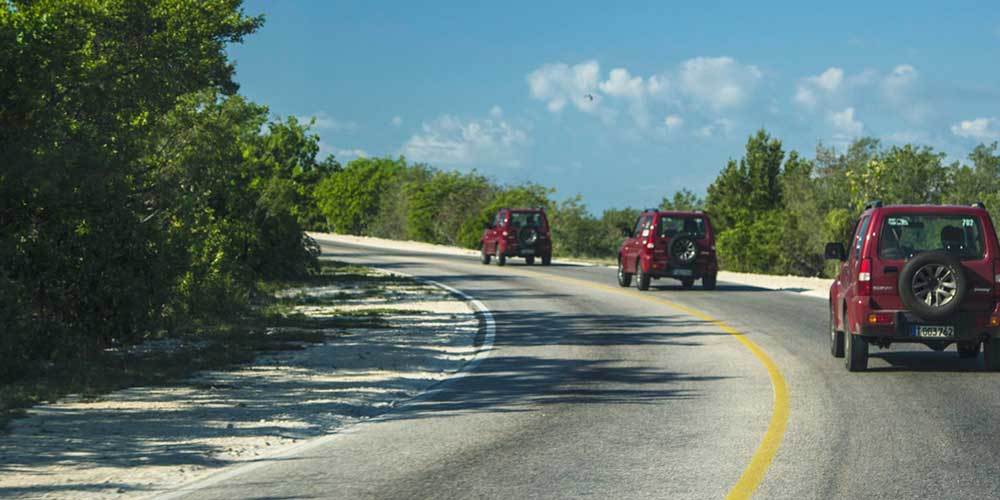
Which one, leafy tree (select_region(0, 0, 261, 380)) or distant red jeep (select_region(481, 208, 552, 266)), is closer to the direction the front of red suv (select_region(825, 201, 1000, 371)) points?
the distant red jeep

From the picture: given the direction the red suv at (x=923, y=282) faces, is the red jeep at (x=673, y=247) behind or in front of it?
in front

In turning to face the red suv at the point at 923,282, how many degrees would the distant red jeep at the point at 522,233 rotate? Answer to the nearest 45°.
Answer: approximately 135° to its left

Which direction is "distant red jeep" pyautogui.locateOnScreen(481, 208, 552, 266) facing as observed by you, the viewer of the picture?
facing away from the viewer and to the left of the viewer

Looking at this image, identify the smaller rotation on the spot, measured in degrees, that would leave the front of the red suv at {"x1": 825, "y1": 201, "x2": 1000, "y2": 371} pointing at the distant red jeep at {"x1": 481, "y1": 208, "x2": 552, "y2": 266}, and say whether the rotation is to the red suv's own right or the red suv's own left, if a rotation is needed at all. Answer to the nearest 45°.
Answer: approximately 45° to the red suv's own left

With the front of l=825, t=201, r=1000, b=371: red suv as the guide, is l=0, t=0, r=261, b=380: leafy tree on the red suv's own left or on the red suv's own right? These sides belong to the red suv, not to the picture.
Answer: on the red suv's own left

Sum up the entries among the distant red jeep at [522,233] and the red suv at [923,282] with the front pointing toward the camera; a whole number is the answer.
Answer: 0

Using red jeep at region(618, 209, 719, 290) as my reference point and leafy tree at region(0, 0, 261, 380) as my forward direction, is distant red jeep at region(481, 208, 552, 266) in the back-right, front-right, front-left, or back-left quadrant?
back-right

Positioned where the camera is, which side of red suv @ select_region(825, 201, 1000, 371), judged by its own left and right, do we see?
back
